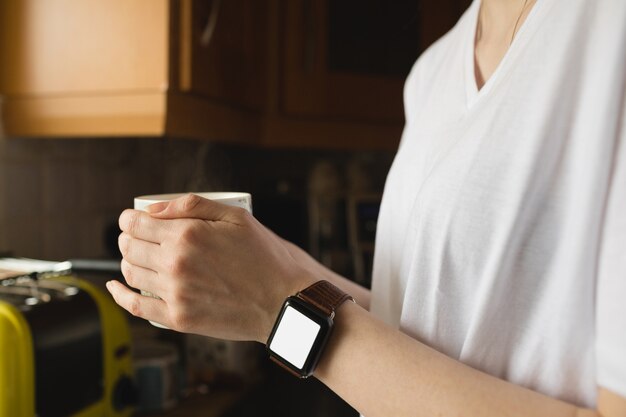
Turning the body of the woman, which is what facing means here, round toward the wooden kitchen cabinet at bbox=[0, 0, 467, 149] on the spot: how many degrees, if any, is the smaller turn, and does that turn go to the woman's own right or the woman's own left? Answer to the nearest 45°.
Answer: approximately 90° to the woman's own right

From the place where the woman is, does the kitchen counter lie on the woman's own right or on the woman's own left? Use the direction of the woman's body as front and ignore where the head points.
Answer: on the woman's own right

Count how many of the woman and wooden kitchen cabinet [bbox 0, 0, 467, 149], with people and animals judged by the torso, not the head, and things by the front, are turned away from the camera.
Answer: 0

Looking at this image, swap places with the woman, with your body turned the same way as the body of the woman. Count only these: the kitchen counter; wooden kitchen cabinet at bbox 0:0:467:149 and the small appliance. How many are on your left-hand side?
0

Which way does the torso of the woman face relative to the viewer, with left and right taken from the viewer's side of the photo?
facing the viewer and to the left of the viewer

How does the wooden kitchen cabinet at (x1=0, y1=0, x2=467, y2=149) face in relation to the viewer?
toward the camera
